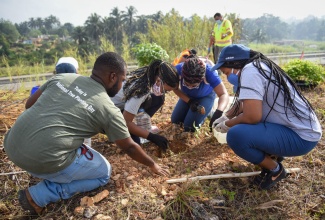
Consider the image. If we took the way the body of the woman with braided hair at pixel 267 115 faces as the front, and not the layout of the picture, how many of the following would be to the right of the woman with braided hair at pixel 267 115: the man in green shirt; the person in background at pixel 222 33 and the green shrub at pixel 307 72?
2

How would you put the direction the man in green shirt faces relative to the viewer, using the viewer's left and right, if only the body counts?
facing away from the viewer and to the right of the viewer

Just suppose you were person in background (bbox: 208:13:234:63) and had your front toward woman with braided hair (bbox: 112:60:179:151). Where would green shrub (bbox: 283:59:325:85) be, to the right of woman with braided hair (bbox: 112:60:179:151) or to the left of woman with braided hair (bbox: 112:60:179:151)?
left

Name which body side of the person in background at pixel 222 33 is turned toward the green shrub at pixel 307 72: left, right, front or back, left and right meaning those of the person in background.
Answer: left

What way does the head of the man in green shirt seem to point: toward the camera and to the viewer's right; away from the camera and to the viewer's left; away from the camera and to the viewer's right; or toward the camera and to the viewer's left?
away from the camera and to the viewer's right

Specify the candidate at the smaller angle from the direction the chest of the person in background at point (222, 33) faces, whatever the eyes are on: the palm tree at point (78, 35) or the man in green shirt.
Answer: the man in green shirt

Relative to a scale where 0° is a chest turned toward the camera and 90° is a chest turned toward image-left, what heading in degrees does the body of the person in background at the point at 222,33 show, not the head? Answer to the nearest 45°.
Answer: approximately 45°

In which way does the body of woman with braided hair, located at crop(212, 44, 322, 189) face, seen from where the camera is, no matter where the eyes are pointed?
to the viewer's left

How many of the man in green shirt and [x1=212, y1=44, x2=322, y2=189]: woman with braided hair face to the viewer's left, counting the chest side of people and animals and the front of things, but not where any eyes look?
1
